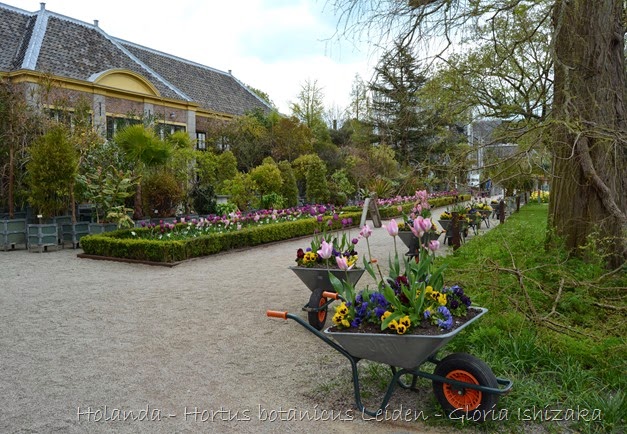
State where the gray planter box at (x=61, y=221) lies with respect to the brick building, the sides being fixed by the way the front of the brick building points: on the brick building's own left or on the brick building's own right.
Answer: on the brick building's own right

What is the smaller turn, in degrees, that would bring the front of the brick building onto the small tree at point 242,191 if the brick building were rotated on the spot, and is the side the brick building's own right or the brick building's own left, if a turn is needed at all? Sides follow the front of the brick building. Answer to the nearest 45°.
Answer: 0° — it already faces it

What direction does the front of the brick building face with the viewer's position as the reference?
facing the viewer and to the right of the viewer

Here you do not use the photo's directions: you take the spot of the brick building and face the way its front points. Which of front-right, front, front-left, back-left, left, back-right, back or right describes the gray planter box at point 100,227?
front-right

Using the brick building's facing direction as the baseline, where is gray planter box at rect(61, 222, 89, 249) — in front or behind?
in front

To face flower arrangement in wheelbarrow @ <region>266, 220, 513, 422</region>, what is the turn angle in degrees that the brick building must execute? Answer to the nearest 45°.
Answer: approximately 45° to its right

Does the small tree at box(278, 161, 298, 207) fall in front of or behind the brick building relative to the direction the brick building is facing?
in front

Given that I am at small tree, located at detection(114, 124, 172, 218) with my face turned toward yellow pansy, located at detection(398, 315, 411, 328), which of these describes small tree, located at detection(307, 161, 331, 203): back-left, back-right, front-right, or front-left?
back-left

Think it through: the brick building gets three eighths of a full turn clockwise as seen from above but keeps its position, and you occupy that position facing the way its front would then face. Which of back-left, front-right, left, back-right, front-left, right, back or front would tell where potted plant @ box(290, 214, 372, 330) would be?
left

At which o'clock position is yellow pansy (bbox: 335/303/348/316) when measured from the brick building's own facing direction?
The yellow pansy is roughly at 1 o'clock from the brick building.

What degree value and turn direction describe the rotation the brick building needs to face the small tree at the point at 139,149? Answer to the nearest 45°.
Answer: approximately 45° to its right

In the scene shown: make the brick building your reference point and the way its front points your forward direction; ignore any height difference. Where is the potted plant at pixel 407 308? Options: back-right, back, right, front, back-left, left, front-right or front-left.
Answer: front-right

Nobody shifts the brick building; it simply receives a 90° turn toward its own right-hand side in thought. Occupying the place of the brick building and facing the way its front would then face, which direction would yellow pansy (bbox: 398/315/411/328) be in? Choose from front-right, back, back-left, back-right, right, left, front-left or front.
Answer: front-left

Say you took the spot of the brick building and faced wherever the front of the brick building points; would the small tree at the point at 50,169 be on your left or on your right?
on your right
